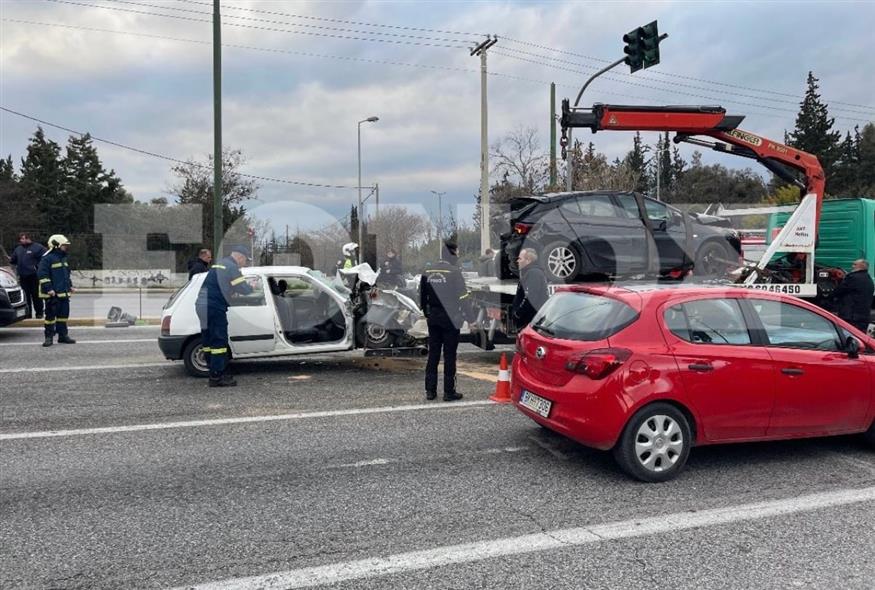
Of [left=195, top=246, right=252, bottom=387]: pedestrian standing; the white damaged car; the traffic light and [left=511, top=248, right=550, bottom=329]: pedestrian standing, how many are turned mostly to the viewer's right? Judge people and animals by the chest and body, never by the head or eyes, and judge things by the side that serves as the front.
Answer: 2

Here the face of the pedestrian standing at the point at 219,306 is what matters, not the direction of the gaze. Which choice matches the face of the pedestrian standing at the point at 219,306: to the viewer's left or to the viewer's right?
to the viewer's right

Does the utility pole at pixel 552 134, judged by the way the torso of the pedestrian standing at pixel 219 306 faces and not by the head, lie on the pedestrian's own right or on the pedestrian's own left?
on the pedestrian's own left

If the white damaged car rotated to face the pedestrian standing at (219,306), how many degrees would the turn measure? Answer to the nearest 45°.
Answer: approximately 135° to its right

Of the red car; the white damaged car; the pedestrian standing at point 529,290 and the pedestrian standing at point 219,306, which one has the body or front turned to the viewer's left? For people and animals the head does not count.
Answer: the pedestrian standing at point 529,290

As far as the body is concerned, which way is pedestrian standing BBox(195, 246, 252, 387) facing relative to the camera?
to the viewer's right

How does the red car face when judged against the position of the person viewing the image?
facing away from the viewer and to the right of the viewer

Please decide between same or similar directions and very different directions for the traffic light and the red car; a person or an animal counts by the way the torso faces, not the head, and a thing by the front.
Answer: very different directions

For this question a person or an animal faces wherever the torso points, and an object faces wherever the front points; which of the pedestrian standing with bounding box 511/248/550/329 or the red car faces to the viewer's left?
the pedestrian standing

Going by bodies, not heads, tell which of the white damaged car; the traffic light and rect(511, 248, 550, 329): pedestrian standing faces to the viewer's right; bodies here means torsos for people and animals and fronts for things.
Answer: the white damaged car

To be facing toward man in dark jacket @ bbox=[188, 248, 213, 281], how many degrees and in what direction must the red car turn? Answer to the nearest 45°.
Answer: approximately 90° to its left

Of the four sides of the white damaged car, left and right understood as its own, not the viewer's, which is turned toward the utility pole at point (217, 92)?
left

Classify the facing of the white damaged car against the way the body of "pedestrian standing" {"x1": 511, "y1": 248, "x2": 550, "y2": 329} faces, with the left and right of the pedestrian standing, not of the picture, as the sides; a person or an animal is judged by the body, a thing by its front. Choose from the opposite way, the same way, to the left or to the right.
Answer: the opposite way

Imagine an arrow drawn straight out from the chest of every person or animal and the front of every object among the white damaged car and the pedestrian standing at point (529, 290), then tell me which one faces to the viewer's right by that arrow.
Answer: the white damaged car

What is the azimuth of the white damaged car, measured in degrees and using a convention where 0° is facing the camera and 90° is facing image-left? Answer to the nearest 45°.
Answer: approximately 270°

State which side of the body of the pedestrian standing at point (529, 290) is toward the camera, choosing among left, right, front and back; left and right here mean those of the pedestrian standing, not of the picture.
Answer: left

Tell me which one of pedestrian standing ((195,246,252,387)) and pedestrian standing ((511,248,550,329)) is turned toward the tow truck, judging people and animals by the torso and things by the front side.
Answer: pedestrian standing ((195,246,252,387))
